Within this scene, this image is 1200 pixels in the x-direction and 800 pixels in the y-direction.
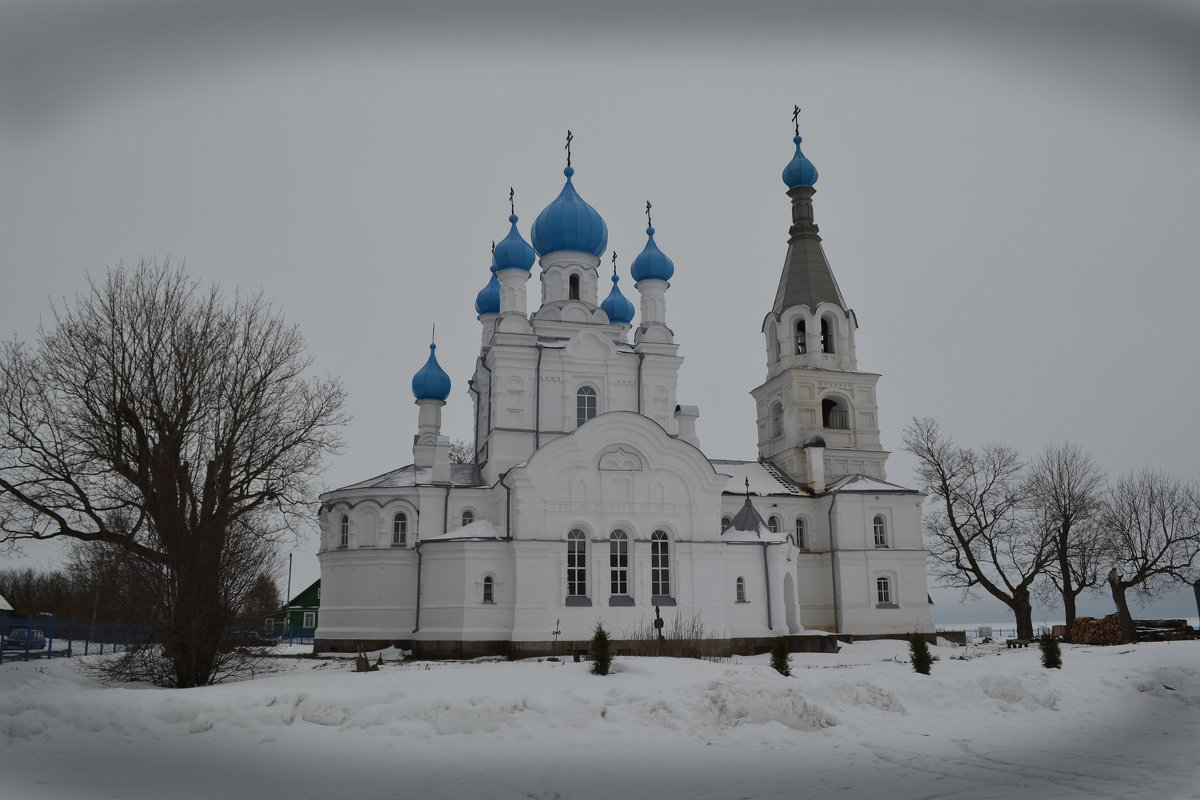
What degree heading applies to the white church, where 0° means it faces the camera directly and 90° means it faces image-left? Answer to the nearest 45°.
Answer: approximately 270°

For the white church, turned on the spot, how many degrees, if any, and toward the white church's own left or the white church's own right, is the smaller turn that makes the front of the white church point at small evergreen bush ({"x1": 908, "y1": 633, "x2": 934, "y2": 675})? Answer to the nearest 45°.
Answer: approximately 45° to the white church's own right

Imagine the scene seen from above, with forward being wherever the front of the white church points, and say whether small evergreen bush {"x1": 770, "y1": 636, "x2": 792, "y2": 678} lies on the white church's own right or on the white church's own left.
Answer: on the white church's own right
